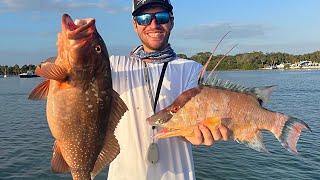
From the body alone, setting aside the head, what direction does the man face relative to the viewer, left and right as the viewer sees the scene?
facing the viewer

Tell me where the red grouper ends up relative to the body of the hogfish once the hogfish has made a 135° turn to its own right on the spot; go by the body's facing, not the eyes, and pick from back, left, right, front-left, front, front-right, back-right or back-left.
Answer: back

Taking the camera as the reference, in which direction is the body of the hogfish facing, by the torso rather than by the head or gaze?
to the viewer's left
